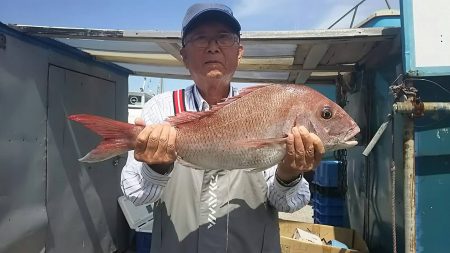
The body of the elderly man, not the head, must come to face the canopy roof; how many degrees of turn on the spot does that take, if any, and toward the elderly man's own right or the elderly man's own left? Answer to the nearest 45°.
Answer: approximately 180°

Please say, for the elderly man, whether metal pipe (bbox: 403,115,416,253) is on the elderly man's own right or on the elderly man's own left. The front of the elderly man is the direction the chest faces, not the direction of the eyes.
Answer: on the elderly man's own left

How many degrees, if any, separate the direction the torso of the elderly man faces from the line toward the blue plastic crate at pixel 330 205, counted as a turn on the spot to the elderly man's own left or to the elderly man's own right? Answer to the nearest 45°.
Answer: approximately 135° to the elderly man's own left

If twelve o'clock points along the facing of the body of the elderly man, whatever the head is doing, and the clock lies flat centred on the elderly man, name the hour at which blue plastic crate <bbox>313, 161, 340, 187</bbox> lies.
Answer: The blue plastic crate is roughly at 7 o'clock from the elderly man.

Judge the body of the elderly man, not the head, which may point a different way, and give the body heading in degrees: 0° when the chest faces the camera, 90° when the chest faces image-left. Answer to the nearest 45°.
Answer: approximately 0°
